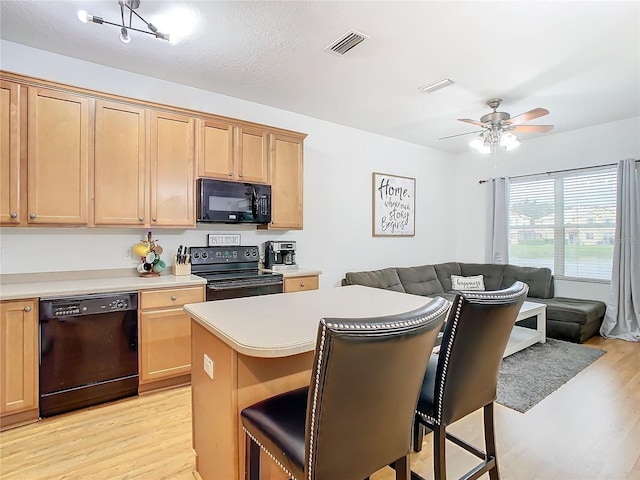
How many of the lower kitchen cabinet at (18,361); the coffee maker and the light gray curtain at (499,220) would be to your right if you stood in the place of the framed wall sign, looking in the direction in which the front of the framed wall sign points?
2

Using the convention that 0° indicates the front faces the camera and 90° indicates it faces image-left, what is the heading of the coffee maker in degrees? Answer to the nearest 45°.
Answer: approximately 315°

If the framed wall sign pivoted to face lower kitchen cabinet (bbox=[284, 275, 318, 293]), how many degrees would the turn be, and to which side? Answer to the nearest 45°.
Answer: approximately 90° to its right

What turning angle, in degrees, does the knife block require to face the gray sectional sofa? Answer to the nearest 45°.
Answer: approximately 90° to its left

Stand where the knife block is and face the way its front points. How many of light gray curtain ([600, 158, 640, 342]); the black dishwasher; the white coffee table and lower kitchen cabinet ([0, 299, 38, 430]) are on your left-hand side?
2

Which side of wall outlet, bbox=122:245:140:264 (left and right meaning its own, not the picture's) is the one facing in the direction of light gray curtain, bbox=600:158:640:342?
left

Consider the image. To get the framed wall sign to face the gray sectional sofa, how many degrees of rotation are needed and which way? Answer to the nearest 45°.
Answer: approximately 45° to its left
